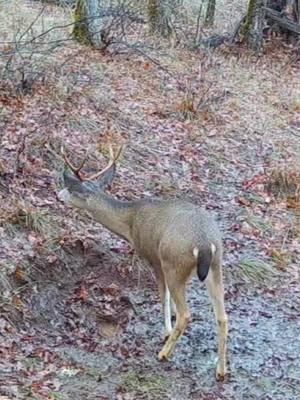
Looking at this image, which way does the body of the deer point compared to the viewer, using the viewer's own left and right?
facing away from the viewer and to the left of the viewer

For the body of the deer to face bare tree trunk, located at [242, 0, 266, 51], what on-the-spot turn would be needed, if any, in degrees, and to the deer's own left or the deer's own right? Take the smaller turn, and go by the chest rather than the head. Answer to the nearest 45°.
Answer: approximately 45° to the deer's own right

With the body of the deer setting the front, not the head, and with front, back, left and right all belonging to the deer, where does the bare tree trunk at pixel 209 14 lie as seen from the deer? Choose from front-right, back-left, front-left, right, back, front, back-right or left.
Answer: front-right

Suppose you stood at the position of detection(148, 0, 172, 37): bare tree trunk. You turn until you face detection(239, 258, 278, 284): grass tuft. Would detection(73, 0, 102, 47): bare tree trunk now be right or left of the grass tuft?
right

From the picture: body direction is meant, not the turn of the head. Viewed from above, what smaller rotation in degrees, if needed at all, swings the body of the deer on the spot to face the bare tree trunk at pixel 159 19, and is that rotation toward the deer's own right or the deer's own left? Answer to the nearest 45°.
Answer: approximately 45° to the deer's own right

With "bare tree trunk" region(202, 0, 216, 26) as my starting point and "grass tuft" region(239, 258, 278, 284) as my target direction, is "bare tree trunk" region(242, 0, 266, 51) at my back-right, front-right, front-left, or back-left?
front-left

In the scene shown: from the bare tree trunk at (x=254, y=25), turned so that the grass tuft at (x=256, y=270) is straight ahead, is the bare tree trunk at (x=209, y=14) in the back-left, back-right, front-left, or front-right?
back-right

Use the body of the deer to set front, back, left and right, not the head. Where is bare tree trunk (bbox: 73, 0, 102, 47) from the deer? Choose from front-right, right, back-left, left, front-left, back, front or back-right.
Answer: front-right

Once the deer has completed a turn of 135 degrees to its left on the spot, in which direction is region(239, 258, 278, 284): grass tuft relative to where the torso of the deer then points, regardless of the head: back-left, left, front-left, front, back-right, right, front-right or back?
back-left
